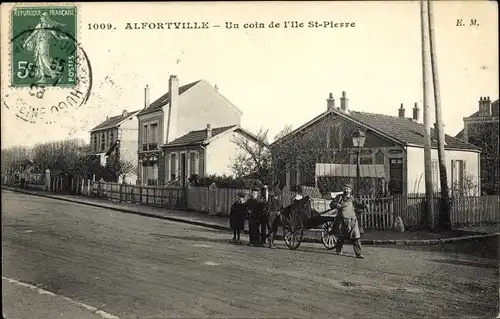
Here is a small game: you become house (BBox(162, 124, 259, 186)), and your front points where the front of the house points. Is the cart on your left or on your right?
on your left

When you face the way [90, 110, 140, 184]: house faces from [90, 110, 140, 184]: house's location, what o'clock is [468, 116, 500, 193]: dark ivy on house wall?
The dark ivy on house wall is roughly at 8 o'clock from the house.

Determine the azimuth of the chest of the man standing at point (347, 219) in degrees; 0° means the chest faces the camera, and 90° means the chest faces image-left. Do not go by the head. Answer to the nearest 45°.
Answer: approximately 0°

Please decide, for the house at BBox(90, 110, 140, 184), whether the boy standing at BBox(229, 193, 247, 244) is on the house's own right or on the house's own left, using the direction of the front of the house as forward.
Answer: on the house's own left

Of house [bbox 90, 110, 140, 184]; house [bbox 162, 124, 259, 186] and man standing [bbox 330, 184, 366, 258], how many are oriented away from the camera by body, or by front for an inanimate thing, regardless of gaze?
0

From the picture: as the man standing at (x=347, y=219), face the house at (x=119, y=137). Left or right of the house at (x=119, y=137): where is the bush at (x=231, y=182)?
right

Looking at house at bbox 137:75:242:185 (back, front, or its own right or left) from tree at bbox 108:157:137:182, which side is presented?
right

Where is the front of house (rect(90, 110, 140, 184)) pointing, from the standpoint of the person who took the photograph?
facing the viewer and to the left of the viewer
